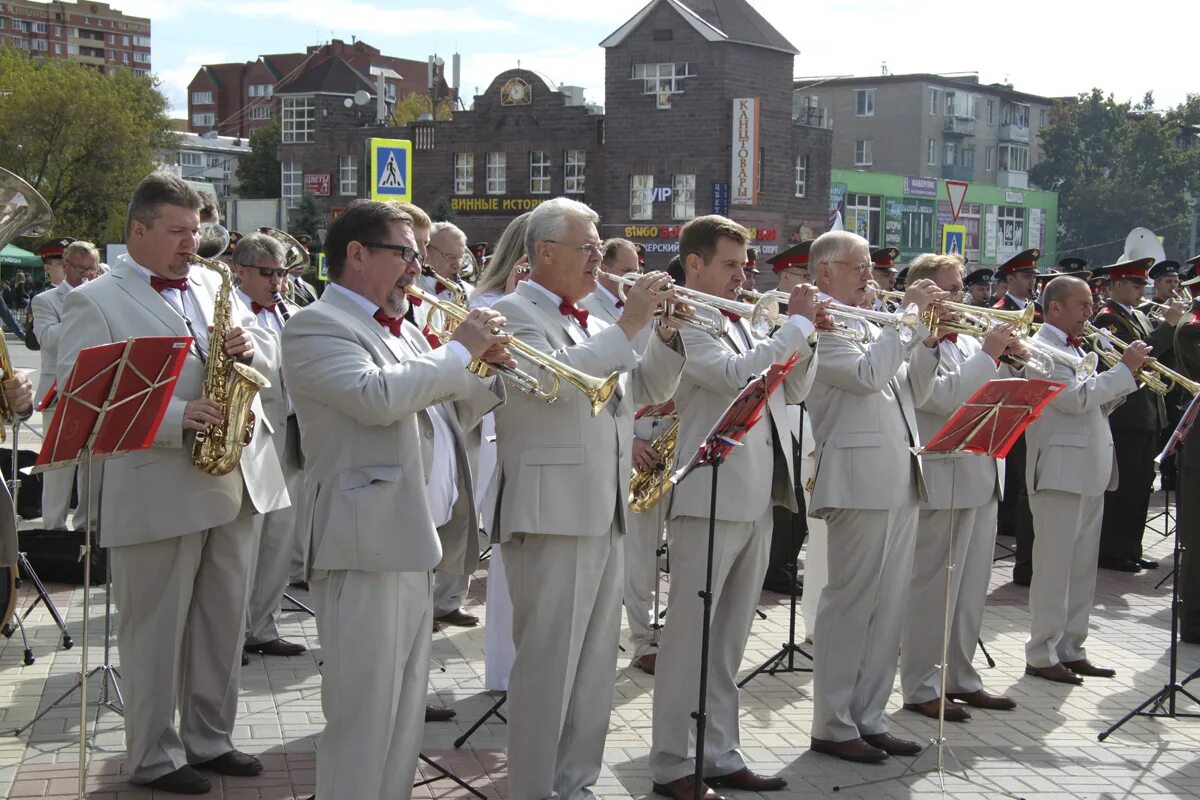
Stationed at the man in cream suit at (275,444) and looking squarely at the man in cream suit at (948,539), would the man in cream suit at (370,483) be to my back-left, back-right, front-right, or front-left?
front-right

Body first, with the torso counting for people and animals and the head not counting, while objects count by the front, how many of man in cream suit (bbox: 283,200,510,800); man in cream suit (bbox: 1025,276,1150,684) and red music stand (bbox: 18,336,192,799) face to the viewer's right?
2

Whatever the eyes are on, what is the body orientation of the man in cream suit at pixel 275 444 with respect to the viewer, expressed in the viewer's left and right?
facing the viewer and to the right of the viewer

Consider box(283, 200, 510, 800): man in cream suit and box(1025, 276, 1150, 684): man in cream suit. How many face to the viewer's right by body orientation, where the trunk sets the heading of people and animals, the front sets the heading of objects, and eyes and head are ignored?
2

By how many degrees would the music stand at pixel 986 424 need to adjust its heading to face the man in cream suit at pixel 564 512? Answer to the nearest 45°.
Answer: approximately 90° to its left

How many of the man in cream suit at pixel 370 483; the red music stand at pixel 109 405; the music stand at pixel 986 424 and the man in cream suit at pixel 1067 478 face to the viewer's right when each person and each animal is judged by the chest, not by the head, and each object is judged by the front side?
2

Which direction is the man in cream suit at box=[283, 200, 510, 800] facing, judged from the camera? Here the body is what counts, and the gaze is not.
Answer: to the viewer's right

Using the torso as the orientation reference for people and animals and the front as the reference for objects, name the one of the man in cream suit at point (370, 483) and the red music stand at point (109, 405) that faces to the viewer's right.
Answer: the man in cream suit

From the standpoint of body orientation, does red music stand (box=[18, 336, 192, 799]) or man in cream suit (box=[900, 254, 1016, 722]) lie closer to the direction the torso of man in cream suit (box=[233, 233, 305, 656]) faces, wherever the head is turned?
the man in cream suit

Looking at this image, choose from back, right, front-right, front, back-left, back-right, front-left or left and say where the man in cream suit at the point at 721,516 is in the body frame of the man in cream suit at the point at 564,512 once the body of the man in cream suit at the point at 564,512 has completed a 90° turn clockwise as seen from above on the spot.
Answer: back

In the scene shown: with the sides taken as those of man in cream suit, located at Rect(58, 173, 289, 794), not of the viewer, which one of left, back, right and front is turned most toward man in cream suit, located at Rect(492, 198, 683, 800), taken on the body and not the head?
front

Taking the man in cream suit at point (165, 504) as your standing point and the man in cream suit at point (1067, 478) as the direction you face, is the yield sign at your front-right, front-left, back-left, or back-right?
front-left

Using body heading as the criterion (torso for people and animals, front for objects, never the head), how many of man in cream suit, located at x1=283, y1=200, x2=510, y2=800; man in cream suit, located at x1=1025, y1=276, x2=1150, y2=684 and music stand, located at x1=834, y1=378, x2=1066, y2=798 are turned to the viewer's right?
2

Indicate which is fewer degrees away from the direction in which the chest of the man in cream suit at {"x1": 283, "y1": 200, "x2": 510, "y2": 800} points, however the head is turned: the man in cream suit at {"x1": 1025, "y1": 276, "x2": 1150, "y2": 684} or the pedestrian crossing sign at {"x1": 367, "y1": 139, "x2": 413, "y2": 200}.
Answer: the man in cream suit

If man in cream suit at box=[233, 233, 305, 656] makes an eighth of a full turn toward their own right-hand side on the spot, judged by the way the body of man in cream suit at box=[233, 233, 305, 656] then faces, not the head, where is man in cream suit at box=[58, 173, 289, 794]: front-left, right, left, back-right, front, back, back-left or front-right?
front
